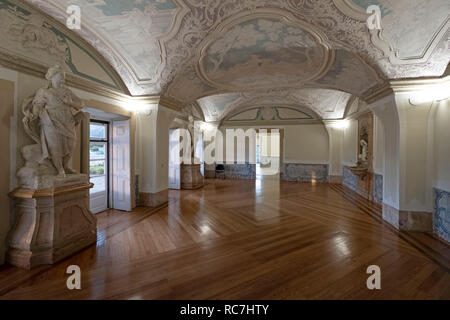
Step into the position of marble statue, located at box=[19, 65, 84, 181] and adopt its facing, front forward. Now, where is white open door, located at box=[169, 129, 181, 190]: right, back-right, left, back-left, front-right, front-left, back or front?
left

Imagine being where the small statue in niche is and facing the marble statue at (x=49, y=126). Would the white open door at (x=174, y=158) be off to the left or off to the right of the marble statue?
right

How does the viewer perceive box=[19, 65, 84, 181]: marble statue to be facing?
facing the viewer and to the right of the viewer

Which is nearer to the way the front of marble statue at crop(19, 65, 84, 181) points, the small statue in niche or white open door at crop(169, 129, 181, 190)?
the small statue in niche

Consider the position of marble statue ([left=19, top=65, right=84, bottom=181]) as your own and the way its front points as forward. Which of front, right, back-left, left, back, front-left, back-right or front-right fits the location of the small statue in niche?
front-left

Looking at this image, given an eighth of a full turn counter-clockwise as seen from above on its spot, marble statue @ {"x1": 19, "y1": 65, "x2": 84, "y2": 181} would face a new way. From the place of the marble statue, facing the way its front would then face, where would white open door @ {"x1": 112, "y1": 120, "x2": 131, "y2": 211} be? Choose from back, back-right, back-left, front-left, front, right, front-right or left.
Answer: front-left
